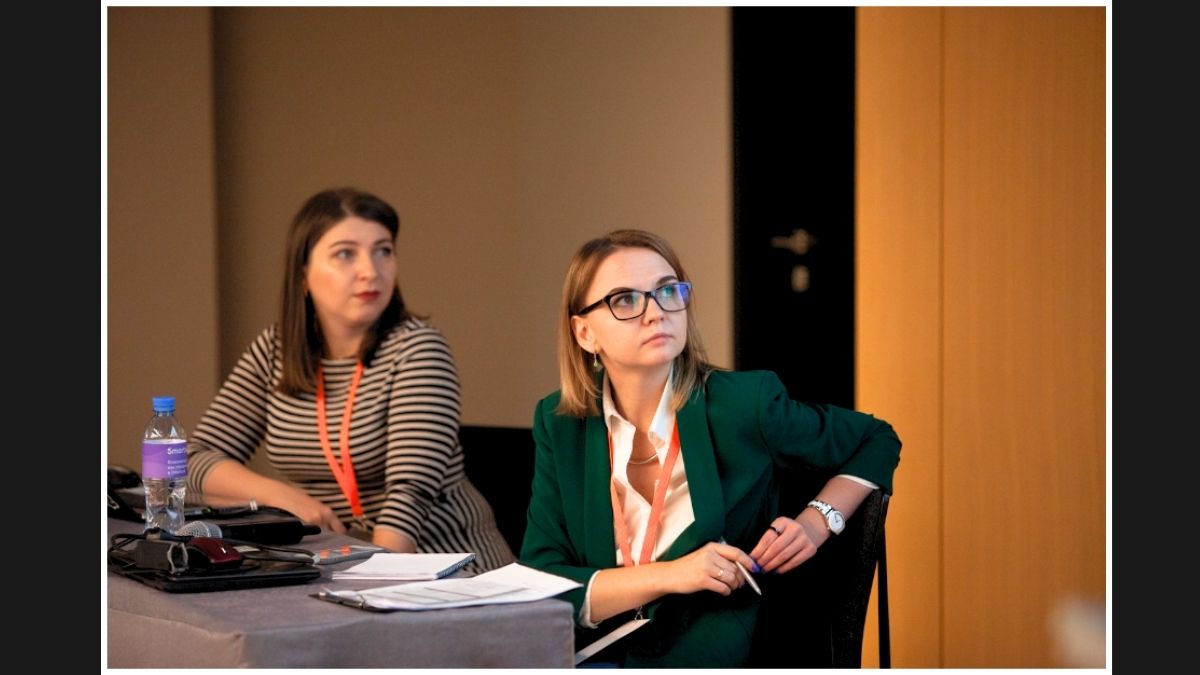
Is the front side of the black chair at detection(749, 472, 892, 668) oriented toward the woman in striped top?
no

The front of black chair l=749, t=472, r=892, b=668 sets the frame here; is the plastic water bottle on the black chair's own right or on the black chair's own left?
on the black chair's own right

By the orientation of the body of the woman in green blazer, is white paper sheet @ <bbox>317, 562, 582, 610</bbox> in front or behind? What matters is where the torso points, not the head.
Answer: in front

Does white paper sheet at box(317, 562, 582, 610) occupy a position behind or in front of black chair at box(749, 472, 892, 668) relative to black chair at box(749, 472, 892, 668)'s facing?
in front

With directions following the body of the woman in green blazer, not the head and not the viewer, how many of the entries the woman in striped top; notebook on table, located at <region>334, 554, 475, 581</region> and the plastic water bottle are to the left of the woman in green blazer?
0

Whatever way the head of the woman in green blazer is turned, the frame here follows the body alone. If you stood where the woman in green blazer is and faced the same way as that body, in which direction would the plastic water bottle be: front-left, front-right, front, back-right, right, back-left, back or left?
right

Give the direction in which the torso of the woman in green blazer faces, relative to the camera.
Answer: toward the camera

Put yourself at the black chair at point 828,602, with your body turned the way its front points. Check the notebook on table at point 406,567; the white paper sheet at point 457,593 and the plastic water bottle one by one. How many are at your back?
0

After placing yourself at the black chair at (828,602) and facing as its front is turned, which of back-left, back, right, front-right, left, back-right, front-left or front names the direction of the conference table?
front
